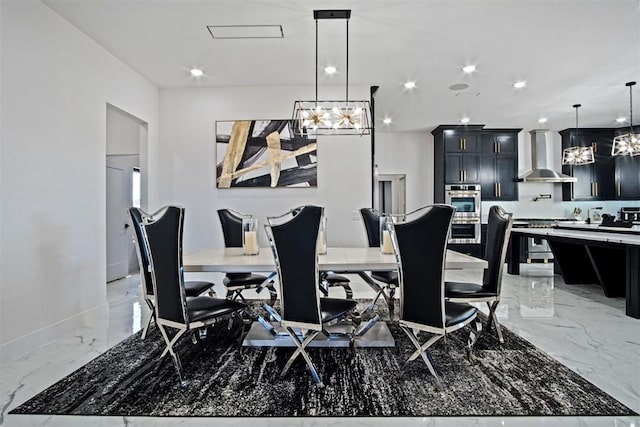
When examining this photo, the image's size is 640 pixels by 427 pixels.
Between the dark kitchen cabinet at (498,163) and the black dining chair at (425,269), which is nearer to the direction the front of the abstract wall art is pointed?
the black dining chair

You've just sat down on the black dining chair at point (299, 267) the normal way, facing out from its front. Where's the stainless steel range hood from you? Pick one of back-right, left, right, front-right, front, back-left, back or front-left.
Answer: front

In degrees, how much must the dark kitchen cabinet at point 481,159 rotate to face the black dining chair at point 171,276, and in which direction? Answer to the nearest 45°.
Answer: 0° — it already faces it

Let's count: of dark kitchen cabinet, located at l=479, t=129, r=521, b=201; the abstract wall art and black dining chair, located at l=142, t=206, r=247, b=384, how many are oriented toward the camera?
2

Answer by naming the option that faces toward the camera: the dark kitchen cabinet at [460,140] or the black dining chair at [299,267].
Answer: the dark kitchen cabinet

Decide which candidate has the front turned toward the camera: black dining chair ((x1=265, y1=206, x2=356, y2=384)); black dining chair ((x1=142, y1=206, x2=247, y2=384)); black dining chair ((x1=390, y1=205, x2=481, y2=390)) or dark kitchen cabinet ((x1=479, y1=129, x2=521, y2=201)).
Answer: the dark kitchen cabinet

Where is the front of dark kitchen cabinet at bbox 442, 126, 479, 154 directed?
toward the camera

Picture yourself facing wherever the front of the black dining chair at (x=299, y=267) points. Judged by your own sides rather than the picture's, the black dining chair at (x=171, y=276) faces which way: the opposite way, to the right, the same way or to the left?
the same way

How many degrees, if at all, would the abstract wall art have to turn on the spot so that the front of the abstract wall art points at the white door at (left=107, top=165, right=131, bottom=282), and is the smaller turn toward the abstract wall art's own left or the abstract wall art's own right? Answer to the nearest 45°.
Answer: approximately 135° to the abstract wall art's own right

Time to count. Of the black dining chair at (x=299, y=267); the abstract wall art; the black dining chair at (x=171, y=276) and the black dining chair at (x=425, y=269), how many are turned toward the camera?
1

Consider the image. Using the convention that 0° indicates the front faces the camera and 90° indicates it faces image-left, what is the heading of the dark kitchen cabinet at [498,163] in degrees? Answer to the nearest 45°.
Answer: approximately 0°

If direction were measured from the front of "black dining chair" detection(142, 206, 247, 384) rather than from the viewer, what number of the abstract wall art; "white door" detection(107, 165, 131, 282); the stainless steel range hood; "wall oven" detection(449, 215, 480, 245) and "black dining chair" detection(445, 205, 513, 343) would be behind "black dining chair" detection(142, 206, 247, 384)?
0

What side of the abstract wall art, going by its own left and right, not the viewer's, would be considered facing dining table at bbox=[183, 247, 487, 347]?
front

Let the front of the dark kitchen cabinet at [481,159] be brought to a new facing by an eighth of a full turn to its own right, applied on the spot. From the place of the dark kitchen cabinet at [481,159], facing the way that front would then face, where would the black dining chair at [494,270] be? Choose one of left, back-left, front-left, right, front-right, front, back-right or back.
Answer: front-left

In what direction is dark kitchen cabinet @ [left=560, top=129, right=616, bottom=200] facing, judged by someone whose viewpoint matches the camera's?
facing the viewer

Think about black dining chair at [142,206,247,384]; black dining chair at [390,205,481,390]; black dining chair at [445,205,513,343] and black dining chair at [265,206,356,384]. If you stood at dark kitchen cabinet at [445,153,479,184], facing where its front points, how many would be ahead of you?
4

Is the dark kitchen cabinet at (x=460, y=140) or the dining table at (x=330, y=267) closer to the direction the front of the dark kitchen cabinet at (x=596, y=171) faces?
the dining table

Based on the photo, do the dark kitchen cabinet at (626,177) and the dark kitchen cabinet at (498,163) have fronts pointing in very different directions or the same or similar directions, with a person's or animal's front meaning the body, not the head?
same or similar directions

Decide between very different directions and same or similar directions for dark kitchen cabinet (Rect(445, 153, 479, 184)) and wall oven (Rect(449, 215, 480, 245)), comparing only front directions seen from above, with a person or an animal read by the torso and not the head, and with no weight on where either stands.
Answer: same or similar directions

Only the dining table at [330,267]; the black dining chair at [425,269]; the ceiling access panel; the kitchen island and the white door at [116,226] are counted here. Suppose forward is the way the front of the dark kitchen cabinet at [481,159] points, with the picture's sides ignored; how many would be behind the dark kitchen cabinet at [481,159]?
0

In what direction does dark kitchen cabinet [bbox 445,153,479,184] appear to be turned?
toward the camera

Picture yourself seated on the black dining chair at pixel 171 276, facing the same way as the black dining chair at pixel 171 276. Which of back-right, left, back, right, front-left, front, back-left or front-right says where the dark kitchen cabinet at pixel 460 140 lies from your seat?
front
